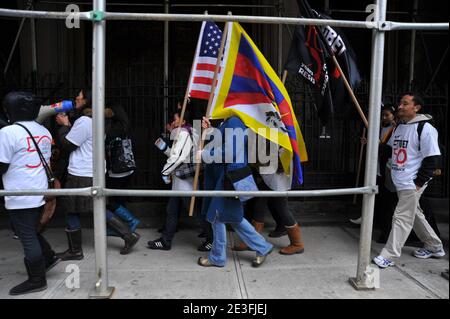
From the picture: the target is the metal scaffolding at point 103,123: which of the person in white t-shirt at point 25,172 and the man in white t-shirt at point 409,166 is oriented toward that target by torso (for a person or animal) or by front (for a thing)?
the man in white t-shirt at point 409,166

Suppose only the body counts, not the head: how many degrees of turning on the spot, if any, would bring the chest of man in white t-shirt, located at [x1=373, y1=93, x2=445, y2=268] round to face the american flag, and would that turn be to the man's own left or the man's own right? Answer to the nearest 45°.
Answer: approximately 45° to the man's own right

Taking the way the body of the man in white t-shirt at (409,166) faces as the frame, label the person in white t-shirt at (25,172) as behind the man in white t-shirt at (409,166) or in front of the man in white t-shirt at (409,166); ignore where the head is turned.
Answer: in front

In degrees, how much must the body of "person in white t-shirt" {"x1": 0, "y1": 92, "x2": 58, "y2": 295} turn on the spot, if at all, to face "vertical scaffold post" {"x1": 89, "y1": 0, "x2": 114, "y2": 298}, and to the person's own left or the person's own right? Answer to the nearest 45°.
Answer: approximately 180°

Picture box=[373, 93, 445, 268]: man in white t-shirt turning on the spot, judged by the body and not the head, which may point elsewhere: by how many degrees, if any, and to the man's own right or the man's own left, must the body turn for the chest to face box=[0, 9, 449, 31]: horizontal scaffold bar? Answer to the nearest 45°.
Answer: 0° — they already face it

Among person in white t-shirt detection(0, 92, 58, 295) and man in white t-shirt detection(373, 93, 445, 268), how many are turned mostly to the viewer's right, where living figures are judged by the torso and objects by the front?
0
